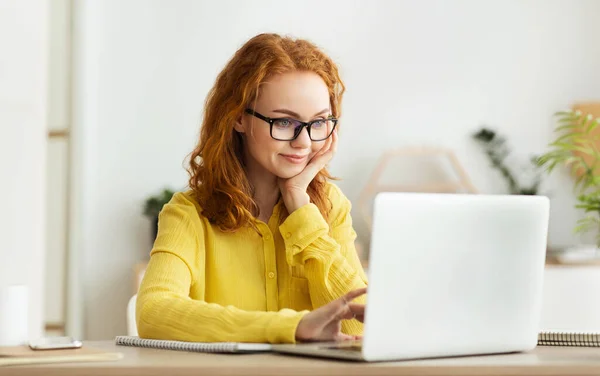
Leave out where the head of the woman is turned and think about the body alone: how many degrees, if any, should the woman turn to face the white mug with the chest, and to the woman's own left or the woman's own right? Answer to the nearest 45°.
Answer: approximately 90° to the woman's own right

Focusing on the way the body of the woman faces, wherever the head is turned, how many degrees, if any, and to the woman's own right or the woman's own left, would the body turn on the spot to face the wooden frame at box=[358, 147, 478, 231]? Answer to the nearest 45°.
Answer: approximately 135° to the woman's own left

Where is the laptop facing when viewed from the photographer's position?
facing away from the viewer and to the left of the viewer

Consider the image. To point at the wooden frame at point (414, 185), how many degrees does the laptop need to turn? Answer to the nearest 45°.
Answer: approximately 45° to its right

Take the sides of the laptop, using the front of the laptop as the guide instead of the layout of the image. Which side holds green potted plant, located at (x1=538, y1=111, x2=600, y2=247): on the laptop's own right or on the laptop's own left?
on the laptop's own right

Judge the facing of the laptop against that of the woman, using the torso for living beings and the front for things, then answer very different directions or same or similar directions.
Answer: very different directions
